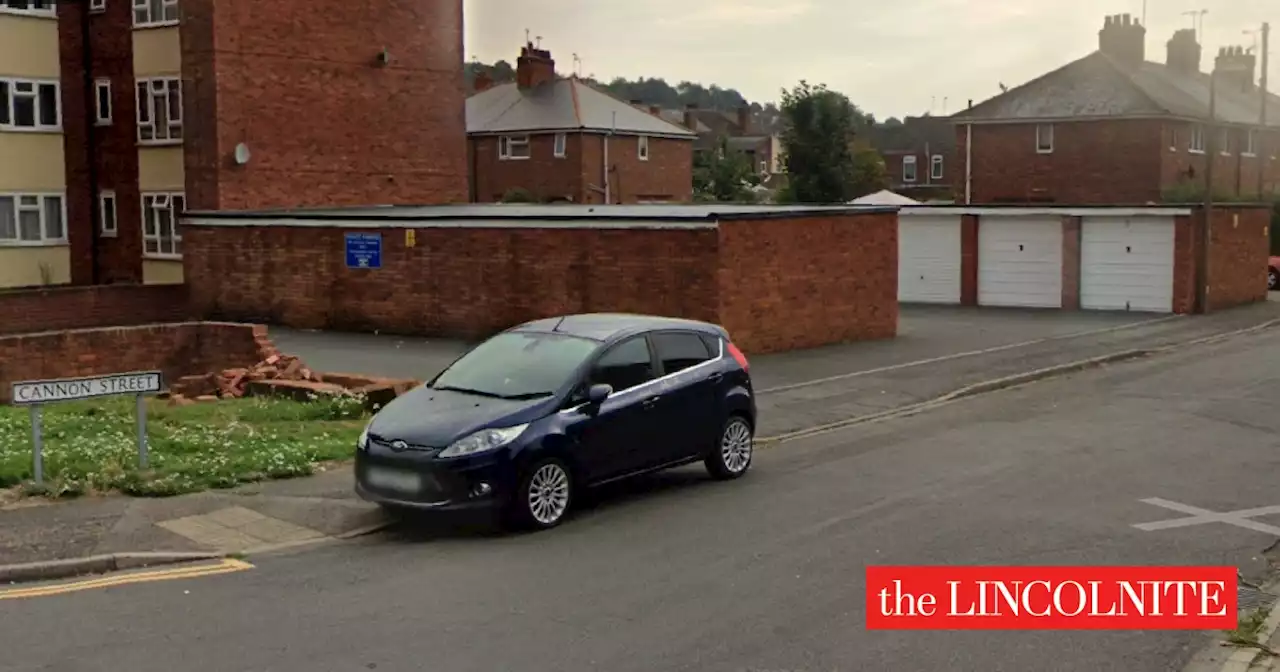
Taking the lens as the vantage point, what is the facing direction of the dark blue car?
facing the viewer and to the left of the viewer

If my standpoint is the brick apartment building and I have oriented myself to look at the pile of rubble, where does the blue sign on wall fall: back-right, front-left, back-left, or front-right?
front-left

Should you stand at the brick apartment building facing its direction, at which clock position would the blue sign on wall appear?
The blue sign on wall is roughly at 10 o'clock from the brick apartment building.

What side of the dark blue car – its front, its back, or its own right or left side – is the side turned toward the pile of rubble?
right

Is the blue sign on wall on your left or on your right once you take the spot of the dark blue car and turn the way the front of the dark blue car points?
on your right

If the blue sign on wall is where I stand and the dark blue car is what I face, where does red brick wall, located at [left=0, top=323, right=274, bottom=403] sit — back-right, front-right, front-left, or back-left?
front-right

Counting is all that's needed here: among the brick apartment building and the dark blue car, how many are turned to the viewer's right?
0

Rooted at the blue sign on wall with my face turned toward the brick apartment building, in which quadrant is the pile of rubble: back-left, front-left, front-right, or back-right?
back-left

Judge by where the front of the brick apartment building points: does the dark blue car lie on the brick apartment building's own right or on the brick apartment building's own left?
on the brick apartment building's own left

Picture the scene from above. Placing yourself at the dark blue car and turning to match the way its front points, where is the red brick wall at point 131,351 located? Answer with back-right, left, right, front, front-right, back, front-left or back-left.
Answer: right

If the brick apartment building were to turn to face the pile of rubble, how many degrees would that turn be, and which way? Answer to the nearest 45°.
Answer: approximately 45° to its left

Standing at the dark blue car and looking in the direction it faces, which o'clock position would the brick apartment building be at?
The brick apartment building is roughly at 4 o'clock from the dark blue car.
